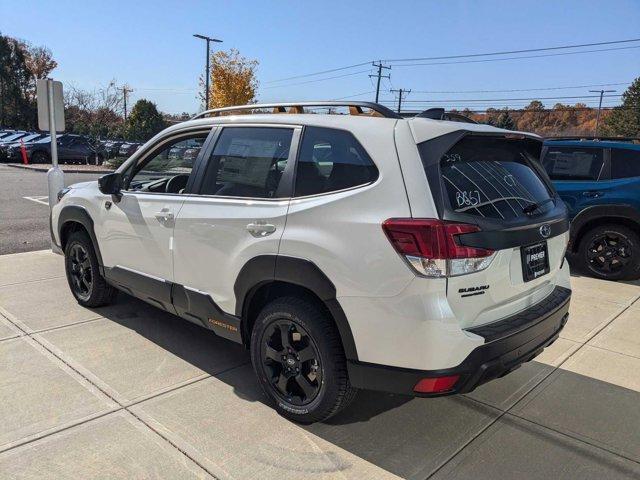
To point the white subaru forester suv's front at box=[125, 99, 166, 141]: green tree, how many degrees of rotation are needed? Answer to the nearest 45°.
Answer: approximately 45° to its right

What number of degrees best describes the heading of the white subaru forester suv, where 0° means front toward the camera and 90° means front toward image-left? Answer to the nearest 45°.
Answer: approximately 135°

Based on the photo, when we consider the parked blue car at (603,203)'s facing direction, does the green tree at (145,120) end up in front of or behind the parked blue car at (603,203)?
in front

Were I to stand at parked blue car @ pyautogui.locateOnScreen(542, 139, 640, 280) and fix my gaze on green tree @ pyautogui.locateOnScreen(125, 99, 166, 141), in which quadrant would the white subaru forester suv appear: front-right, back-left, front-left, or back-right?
back-left

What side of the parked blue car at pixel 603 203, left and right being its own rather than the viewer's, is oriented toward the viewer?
left

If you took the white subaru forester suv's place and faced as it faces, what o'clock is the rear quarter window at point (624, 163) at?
The rear quarter window is roughly at 3 o'clock from the white subaru forester suv.

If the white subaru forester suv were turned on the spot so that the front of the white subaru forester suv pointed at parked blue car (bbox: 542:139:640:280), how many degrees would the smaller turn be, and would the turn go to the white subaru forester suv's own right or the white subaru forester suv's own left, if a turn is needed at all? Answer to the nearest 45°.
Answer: approximately 90° to the white subaru forester suv's own right
